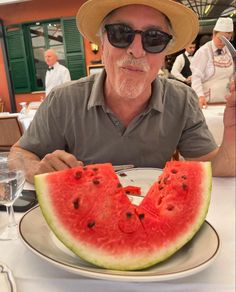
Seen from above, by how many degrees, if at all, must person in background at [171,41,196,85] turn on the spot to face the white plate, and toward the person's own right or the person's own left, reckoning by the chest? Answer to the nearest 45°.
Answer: approximately 45° to the person's own right

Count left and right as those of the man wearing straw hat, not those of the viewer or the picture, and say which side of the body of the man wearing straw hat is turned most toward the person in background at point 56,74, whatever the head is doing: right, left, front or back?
back

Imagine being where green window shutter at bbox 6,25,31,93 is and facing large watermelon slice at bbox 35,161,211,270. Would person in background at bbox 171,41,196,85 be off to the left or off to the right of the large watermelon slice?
left

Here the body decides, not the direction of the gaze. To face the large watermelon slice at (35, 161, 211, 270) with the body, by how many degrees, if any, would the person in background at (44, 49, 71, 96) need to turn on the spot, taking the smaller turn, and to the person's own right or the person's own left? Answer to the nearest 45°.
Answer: approximately 45° to the person's own left

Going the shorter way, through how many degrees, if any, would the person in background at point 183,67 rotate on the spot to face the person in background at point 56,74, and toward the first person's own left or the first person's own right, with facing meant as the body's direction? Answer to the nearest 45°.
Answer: approximately 135° to the first person's own right

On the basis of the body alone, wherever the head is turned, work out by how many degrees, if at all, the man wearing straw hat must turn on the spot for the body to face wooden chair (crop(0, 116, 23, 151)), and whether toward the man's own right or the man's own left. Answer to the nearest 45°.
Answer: approximately 135° to the man's own right

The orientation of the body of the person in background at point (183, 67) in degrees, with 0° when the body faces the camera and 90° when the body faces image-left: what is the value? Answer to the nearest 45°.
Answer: approximately 315°

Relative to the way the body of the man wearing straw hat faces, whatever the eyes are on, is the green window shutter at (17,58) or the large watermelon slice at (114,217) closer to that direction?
the large watermelon slice
